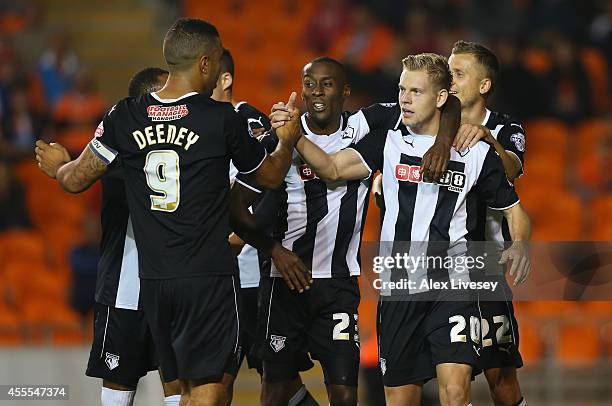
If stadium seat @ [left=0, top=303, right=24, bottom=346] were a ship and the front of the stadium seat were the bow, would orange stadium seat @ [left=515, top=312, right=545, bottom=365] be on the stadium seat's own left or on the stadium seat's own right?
on the stadium seat's own left

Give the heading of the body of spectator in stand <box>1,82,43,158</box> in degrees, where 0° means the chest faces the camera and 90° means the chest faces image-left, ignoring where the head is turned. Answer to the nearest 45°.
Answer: approximately 0°

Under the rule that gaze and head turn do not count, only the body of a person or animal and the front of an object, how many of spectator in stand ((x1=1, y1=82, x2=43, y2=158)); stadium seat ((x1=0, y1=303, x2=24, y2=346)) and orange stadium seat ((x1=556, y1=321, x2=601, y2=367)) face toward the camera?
3

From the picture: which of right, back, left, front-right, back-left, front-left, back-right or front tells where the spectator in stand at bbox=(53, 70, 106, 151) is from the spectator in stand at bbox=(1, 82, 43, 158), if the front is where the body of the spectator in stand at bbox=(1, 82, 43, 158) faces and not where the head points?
left

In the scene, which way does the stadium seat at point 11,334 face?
toward the camera

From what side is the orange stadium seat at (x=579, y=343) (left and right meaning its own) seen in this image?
front
